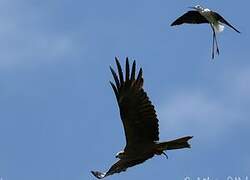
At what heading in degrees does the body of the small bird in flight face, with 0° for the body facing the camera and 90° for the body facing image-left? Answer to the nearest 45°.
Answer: approximately 45°

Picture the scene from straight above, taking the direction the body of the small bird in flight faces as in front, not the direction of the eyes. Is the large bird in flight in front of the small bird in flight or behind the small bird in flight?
in front

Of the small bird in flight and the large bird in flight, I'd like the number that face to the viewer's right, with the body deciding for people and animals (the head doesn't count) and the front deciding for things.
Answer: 0

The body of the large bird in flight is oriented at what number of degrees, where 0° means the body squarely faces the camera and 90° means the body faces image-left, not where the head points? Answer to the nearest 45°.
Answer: approximately 90°

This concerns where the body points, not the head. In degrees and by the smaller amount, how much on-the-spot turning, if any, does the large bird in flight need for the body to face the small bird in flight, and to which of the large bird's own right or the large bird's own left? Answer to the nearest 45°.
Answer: approximately 135° to the large bird's own right
